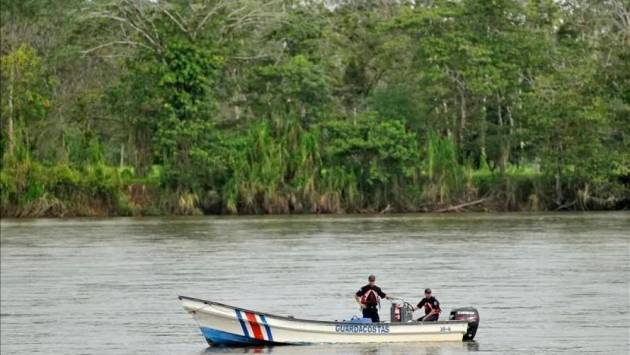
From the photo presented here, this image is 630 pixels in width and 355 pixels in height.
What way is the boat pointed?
to the viewer's left
